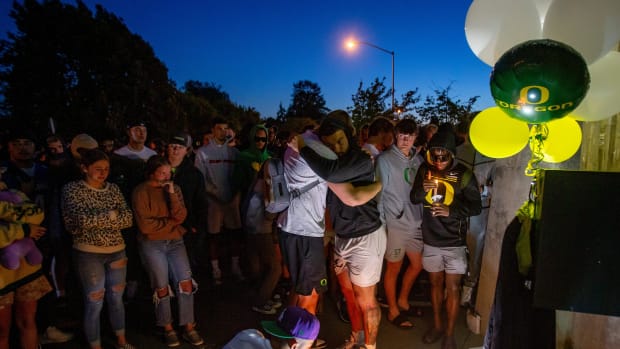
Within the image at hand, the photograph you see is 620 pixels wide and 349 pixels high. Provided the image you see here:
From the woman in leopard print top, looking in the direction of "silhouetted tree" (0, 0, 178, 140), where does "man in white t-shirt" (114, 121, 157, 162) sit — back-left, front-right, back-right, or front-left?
front-right

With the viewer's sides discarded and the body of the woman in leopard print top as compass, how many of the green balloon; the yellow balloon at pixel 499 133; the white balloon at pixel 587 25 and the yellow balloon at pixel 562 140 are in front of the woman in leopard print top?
4

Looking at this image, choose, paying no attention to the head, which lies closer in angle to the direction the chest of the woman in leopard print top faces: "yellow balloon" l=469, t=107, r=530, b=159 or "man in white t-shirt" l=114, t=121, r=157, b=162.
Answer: the yellow balloon

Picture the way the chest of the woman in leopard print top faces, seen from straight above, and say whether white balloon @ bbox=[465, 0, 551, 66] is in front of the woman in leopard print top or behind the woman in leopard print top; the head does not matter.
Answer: in front

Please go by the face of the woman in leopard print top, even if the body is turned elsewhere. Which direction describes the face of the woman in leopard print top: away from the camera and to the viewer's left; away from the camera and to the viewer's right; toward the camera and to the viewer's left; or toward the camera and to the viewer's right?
toward the camera and to the viewer's right

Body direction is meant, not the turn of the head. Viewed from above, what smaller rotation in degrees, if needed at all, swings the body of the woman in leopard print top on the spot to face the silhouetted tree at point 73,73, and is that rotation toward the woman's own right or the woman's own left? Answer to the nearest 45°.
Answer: approximately 135° to the woman's own left

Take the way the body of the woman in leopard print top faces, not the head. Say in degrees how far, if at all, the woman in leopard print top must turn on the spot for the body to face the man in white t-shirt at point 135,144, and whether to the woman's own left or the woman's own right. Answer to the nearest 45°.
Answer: approximately 135° to the woman's own left

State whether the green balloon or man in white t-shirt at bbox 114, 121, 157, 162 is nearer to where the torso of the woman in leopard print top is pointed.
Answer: the green balloon
